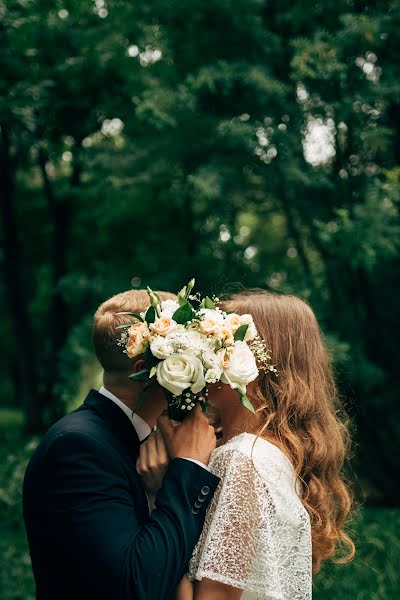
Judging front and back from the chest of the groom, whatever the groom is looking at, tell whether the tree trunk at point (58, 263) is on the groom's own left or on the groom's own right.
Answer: on the groom's own left

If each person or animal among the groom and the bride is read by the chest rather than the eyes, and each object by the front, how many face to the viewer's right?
1

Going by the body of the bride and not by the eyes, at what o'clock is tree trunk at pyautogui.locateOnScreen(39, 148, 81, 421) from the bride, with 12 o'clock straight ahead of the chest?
The tree trunk is roughly at 2 o'clock from the bride.

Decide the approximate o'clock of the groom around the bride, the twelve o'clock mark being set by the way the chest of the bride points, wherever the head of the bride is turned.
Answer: The groom is roughly at 11 o'clock from the bride.

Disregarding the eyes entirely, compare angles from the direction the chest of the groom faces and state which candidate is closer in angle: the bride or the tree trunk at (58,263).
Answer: the bride

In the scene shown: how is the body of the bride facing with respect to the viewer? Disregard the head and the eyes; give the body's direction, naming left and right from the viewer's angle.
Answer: facing to the left of the viewer

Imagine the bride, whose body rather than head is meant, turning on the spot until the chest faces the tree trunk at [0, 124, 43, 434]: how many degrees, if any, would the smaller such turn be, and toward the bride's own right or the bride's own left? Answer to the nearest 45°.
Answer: approximately 45° to the bride's own right

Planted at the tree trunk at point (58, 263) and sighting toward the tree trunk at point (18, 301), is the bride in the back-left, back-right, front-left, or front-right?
back-left

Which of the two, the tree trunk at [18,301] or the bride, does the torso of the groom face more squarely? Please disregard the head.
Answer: the bride

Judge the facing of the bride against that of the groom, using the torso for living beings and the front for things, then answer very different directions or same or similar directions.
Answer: very different directions

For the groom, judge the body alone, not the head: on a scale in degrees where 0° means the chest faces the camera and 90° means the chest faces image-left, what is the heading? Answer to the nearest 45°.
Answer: approximately 270°
